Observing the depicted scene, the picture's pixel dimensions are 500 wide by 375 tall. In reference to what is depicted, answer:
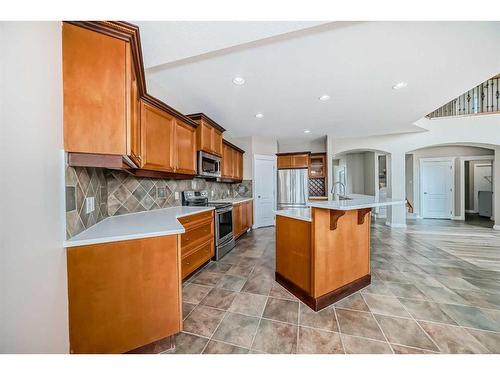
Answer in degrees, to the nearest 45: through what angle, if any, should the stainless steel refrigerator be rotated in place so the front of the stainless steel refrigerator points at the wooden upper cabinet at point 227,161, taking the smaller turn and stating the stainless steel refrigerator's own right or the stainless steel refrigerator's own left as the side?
approximately 45° to the stainless steel refrigerator's own right

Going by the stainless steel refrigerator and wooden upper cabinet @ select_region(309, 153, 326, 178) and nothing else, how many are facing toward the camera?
2

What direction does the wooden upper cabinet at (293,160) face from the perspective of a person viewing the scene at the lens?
facing the viewer

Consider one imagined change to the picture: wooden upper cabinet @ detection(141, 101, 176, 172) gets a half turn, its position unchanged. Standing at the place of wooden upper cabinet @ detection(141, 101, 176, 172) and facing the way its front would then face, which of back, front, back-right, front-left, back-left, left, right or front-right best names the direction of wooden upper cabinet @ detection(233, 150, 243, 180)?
right

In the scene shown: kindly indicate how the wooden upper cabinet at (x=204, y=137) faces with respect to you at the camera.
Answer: facing the viewer and to the right of the viewer

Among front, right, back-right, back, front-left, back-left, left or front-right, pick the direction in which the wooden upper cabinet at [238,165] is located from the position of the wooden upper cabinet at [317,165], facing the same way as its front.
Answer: front-right

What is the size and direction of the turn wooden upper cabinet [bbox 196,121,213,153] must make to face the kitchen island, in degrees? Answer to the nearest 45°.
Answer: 0° — it already faces it

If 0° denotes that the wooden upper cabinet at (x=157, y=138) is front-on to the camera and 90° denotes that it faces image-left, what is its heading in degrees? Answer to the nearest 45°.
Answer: approximately 315°

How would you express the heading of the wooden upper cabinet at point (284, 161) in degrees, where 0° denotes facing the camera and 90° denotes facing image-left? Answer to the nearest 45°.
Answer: approximately 0°
